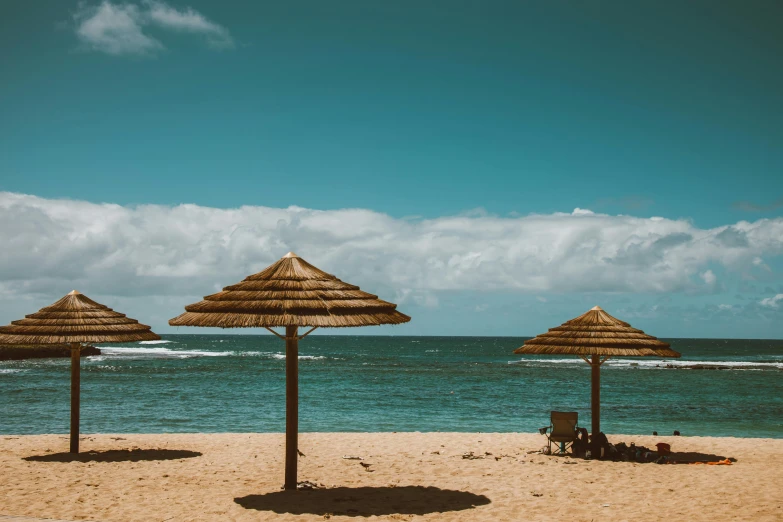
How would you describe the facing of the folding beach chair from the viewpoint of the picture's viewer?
facing away from the viewer and to the left of the viewer
